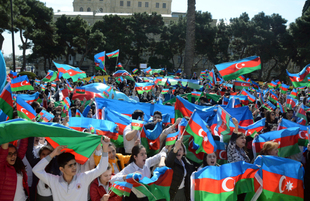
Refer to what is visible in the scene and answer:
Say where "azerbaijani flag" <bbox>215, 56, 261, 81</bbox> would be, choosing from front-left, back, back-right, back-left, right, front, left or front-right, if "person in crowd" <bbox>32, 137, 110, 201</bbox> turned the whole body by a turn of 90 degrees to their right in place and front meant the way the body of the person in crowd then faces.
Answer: back-right

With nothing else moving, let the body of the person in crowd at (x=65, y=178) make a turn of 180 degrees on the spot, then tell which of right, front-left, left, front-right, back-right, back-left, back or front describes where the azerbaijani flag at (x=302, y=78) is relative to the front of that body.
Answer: front-right

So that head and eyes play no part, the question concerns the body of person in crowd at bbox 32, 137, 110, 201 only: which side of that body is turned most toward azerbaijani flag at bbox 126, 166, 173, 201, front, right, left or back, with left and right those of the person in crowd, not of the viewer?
left

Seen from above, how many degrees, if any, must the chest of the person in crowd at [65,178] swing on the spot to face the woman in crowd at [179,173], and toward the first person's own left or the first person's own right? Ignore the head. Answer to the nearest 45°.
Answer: approximately 90° to the first person's own left

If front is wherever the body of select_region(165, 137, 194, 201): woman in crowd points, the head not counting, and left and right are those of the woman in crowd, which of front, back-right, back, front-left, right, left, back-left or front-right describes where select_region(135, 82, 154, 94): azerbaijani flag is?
back

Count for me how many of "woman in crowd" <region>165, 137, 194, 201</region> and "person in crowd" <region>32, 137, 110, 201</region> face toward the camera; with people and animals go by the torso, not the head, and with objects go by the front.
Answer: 2

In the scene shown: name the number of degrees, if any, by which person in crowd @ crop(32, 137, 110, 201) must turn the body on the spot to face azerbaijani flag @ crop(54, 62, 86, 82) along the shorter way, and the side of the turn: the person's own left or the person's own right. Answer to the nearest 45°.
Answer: approximately 180°

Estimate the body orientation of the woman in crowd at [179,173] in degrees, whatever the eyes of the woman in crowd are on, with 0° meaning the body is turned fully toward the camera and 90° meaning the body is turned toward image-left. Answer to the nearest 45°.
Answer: approximately 0°

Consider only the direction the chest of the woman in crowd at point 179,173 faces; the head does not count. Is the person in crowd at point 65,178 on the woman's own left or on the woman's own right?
on the woman's own right

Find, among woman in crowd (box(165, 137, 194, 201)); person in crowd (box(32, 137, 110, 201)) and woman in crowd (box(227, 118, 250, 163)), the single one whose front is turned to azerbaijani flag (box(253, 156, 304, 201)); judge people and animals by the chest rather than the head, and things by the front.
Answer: woman in crowd (box(227, 118, 250, 163))

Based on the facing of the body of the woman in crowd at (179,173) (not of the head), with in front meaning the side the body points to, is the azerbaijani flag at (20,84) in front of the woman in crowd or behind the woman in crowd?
behind

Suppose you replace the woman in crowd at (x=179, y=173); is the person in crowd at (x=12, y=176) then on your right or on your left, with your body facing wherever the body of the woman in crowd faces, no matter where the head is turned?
on your right
